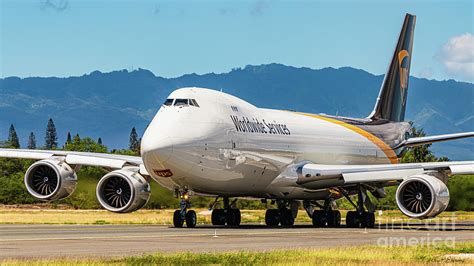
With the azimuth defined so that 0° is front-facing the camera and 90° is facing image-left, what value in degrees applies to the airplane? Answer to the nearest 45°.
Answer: approximately 45°
